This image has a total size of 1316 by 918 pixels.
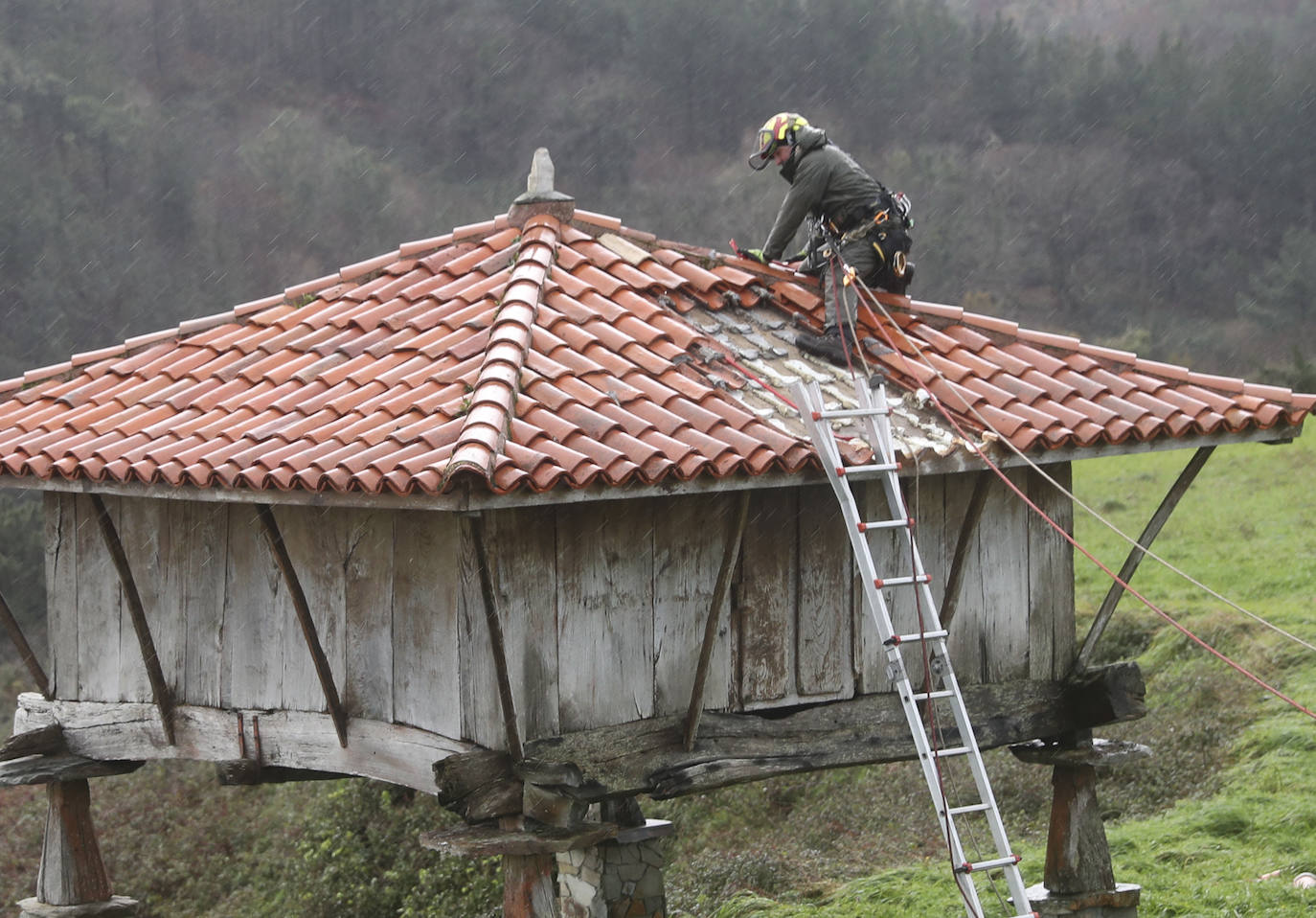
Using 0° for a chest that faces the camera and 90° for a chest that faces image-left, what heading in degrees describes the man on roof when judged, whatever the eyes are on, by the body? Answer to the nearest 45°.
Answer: approximately 90°

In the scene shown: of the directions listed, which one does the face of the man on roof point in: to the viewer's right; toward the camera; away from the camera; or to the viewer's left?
to the viewer's left

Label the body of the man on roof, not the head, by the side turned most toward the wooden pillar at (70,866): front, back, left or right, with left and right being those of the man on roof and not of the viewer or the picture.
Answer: front
